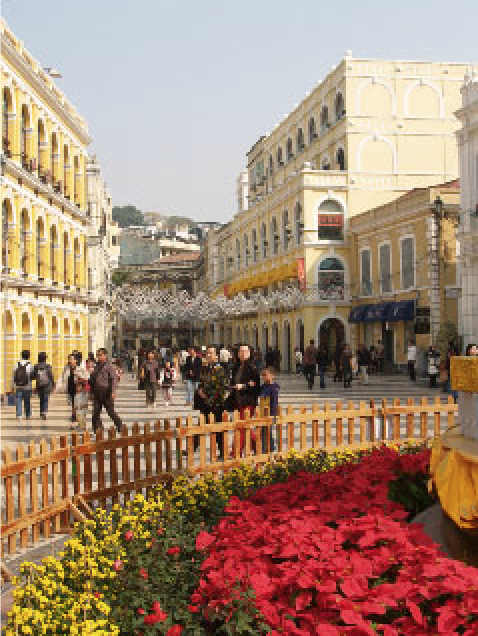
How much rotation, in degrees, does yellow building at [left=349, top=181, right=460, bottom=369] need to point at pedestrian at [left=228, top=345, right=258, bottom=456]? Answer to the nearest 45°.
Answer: approximately 45° to its left

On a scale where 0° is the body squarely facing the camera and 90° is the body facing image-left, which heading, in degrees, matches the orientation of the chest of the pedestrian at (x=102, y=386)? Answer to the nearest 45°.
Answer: approximately 45°

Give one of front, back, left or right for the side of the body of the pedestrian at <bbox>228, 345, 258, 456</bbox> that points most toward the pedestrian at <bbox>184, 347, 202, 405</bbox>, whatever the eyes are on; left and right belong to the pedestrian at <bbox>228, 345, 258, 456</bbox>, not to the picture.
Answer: back

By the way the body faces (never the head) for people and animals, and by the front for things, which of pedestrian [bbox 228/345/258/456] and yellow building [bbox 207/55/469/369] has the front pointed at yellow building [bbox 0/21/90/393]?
yellow building [bbox 207/55/469/369]

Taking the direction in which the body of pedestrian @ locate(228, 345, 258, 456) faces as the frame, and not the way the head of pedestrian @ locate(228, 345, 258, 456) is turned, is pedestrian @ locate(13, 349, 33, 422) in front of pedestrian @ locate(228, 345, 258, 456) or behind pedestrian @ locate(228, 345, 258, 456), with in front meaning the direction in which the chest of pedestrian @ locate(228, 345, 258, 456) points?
behind

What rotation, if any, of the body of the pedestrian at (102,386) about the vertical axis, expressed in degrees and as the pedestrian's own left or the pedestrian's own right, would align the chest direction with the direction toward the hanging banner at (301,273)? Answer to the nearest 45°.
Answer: approximately 180°
